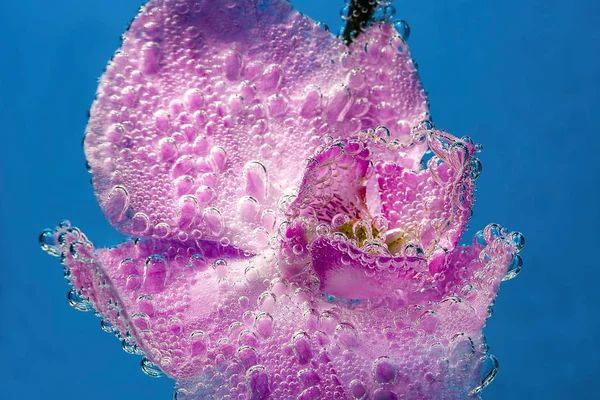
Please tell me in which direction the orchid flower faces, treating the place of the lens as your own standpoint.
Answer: facing the viewer and to the right of the viewer
